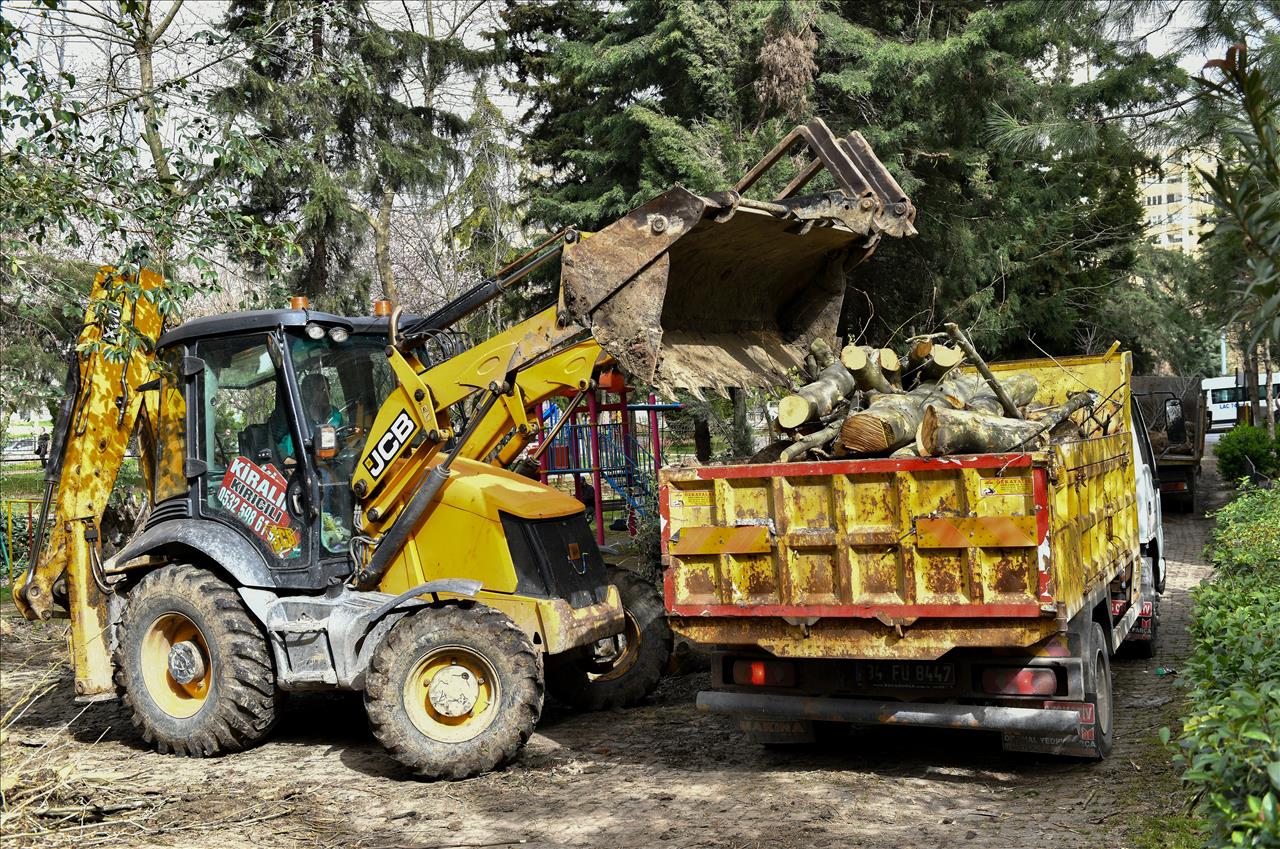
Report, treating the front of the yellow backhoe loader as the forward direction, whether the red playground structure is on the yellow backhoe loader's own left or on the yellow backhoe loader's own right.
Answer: on the yellow backhoe loader's own left

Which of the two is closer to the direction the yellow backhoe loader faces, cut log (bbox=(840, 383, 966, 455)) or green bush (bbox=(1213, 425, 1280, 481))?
the cut log

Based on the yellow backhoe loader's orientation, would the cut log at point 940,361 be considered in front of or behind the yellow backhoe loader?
in front

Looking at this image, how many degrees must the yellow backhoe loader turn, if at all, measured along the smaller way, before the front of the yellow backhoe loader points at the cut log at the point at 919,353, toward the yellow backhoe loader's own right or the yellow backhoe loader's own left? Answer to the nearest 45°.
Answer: approximately 45° to the yellow backhoe loader's own left

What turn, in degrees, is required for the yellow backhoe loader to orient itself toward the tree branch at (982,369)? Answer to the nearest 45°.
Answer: approximately 45° to its left

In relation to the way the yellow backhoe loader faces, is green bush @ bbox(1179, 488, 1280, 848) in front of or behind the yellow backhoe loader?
in front

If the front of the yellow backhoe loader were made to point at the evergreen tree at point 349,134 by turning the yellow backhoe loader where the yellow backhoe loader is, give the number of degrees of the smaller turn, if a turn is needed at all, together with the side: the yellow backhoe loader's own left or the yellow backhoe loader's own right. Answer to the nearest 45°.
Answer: approximately 135° to the yellow backhoe loader's own left

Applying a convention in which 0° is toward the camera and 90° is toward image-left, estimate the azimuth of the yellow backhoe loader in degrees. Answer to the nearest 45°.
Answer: approximately 315°

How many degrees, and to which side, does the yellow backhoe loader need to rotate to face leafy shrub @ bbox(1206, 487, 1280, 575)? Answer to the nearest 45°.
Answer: approximately 45° to its left

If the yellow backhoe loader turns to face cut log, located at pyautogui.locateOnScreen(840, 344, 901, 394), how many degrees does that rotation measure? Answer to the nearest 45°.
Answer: approximately 45° to its left

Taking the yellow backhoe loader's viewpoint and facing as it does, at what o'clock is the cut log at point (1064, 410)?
The cut log is roughly at 11 o'clock from the yellow backhoe loader.
